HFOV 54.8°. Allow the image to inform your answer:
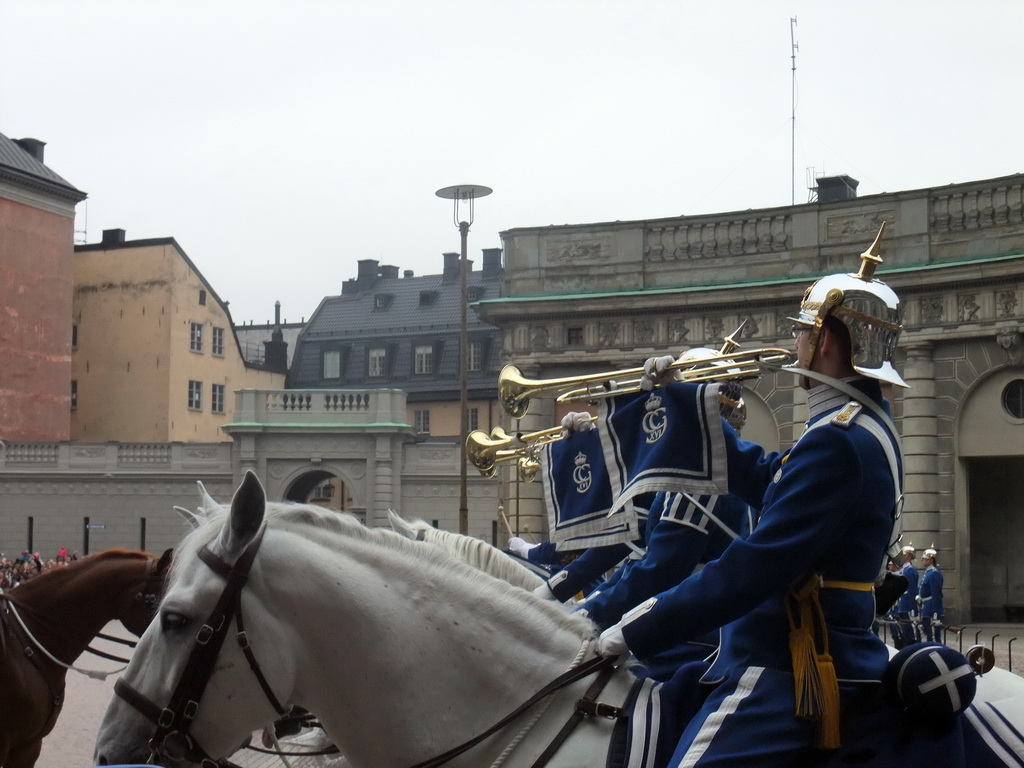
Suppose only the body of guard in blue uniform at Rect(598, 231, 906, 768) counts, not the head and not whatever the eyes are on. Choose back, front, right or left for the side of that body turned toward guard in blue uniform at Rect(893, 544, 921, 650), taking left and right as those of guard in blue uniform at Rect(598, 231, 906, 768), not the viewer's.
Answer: right

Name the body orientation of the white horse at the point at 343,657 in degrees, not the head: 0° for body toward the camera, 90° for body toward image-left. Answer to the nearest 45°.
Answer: approximately 90°

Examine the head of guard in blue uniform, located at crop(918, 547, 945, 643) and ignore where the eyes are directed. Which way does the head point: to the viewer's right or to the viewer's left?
to the viewer's left

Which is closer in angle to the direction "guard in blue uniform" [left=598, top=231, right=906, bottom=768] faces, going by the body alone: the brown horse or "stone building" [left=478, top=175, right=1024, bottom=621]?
the brown horse

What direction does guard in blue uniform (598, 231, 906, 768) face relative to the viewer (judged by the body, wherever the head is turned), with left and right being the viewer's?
facing to the left of the viewer

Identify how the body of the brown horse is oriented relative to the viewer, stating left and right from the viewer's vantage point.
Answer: facing to the right of the viewer

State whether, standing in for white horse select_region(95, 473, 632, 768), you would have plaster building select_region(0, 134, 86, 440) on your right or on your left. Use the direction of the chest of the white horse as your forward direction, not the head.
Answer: on your right

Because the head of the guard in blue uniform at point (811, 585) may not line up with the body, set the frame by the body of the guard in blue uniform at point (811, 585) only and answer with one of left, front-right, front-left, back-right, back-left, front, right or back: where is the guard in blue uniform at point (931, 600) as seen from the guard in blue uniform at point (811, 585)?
right
